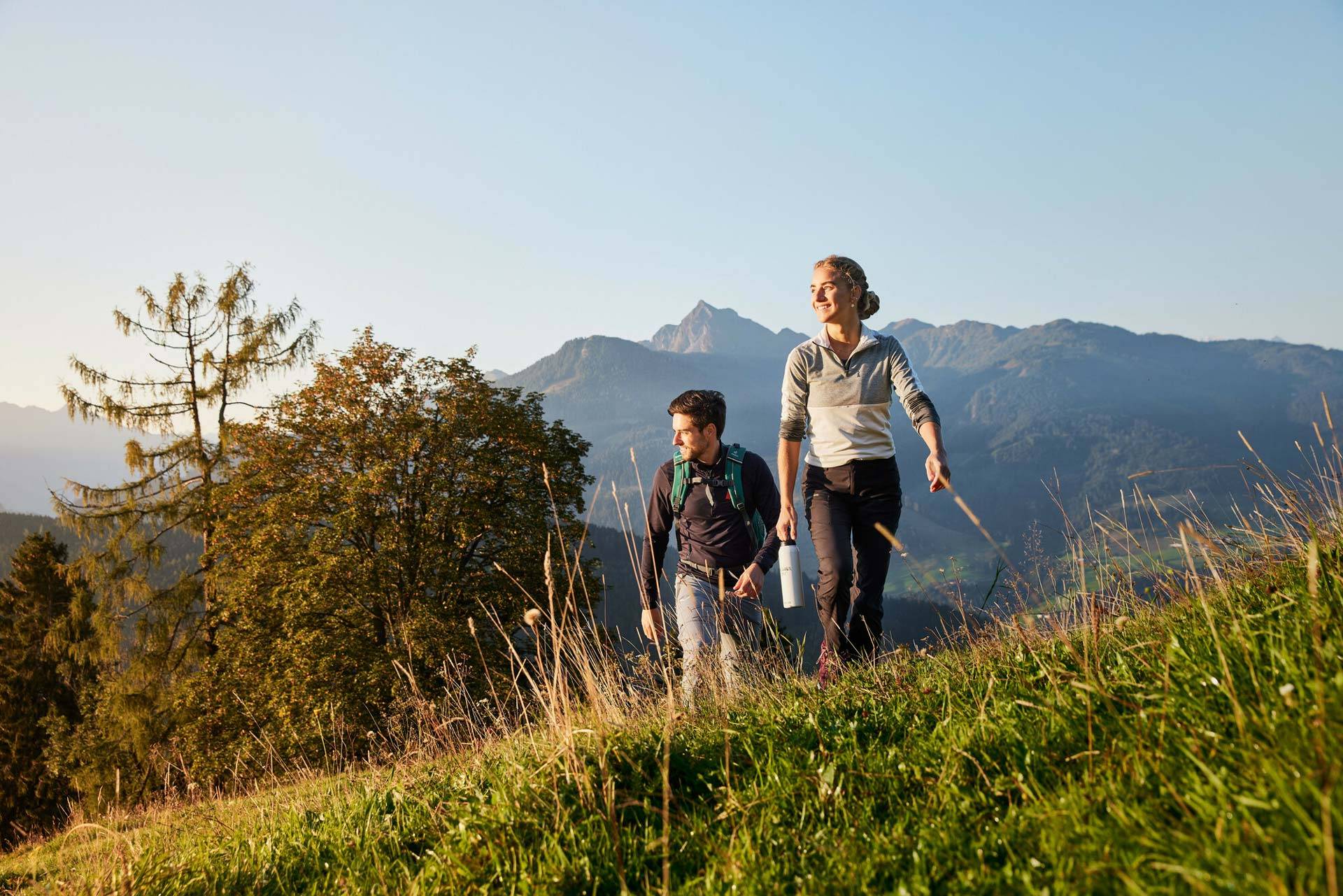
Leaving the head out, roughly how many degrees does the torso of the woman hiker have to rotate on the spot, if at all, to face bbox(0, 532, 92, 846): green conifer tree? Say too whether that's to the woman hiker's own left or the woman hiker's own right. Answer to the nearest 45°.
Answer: approximately 135° to the woman hiker's own right

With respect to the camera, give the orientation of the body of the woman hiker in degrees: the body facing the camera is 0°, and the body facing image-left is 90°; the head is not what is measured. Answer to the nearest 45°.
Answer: approximately 0°

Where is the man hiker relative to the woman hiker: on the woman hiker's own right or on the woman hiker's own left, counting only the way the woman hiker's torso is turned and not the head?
on the woman hiker's own right

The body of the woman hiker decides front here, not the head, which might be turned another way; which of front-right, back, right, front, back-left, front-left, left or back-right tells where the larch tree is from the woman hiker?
back-right
